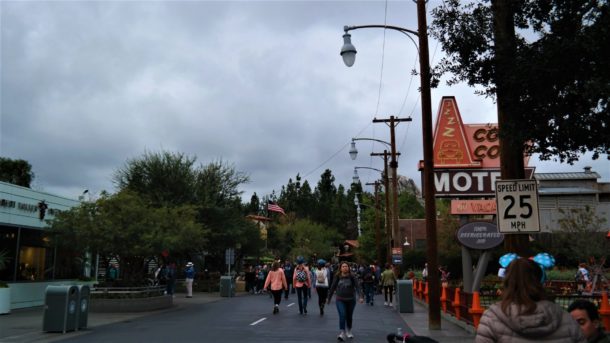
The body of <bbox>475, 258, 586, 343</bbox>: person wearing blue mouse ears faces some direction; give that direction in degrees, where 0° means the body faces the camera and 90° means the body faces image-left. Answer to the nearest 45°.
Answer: approximately 180°

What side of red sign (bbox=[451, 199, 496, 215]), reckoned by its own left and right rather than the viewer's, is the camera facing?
front

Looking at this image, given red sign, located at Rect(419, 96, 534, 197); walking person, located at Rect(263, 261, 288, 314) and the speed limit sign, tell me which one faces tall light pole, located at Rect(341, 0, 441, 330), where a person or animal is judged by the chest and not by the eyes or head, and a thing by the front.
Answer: the red sign

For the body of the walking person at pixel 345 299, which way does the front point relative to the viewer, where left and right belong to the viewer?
facing the viewer

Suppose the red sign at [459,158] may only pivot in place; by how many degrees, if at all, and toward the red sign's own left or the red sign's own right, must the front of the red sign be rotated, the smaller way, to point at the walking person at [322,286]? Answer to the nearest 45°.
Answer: approximately 45° to the red sign's own right

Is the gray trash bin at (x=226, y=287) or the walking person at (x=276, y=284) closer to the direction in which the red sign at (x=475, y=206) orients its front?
the walking person

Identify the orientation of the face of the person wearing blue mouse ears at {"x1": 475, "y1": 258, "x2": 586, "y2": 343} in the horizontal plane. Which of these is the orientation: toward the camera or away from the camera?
away from the camera

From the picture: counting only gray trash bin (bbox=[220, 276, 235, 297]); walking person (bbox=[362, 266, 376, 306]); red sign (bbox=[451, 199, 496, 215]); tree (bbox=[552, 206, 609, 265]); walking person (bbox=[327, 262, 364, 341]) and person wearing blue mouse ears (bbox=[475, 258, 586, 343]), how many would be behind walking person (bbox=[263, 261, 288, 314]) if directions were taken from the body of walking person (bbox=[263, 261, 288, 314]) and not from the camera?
2

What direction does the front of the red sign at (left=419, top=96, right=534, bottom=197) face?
toward the camera

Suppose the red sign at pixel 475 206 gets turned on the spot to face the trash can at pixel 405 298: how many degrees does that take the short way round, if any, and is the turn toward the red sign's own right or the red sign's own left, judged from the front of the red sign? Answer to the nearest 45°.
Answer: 0° — it already faces it
